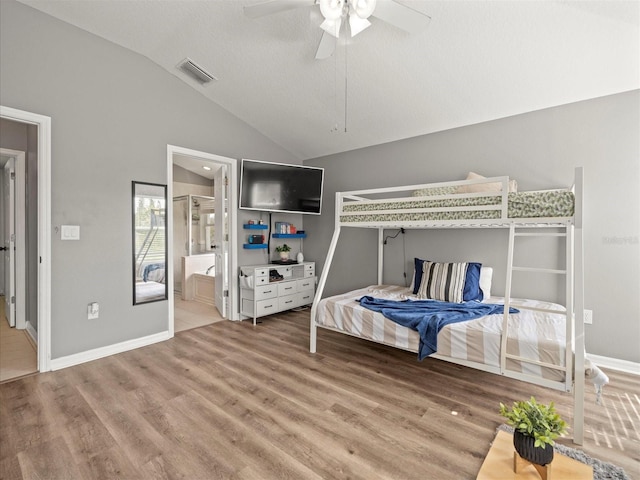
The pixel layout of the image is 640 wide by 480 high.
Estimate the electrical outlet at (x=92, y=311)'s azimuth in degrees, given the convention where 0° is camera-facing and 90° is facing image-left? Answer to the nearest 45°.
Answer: approximately 315°

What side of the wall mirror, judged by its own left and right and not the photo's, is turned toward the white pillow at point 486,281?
front

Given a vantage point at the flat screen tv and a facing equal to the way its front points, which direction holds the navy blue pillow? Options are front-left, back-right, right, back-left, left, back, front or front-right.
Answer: front-left

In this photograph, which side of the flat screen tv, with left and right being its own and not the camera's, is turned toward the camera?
front

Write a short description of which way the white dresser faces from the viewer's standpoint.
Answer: facing the viewer and to the right of the viewer

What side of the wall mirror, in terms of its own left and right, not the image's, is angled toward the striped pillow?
front

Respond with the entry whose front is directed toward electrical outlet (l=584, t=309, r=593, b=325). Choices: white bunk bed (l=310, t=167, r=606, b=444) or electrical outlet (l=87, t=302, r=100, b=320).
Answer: electrical outlet (l=87, t=302, r=100, b=320)

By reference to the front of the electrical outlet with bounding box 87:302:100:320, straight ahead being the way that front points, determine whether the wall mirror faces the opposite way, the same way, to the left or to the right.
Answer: the same way

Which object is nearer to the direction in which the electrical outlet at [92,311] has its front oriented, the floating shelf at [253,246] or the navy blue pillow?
the navy blue pillow

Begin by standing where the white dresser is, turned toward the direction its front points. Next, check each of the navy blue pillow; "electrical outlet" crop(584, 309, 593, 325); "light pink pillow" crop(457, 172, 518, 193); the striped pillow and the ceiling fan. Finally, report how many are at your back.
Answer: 0

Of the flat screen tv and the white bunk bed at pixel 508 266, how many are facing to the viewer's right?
0

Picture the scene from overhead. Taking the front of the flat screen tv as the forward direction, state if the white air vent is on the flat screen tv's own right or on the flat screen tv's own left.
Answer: on the flat screen tv's own right

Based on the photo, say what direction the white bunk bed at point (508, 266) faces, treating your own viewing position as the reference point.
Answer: facing the viewer and to the left of the viewer
